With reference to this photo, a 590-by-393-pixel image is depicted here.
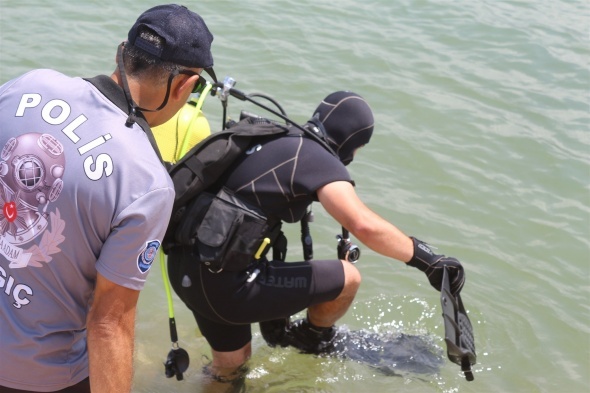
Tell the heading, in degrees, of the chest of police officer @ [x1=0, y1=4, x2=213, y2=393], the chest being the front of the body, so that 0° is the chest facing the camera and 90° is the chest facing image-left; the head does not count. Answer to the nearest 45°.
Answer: approximately 225°

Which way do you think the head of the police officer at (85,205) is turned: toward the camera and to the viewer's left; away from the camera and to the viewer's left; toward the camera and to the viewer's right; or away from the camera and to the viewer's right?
away from the camera and to the viewer's right
